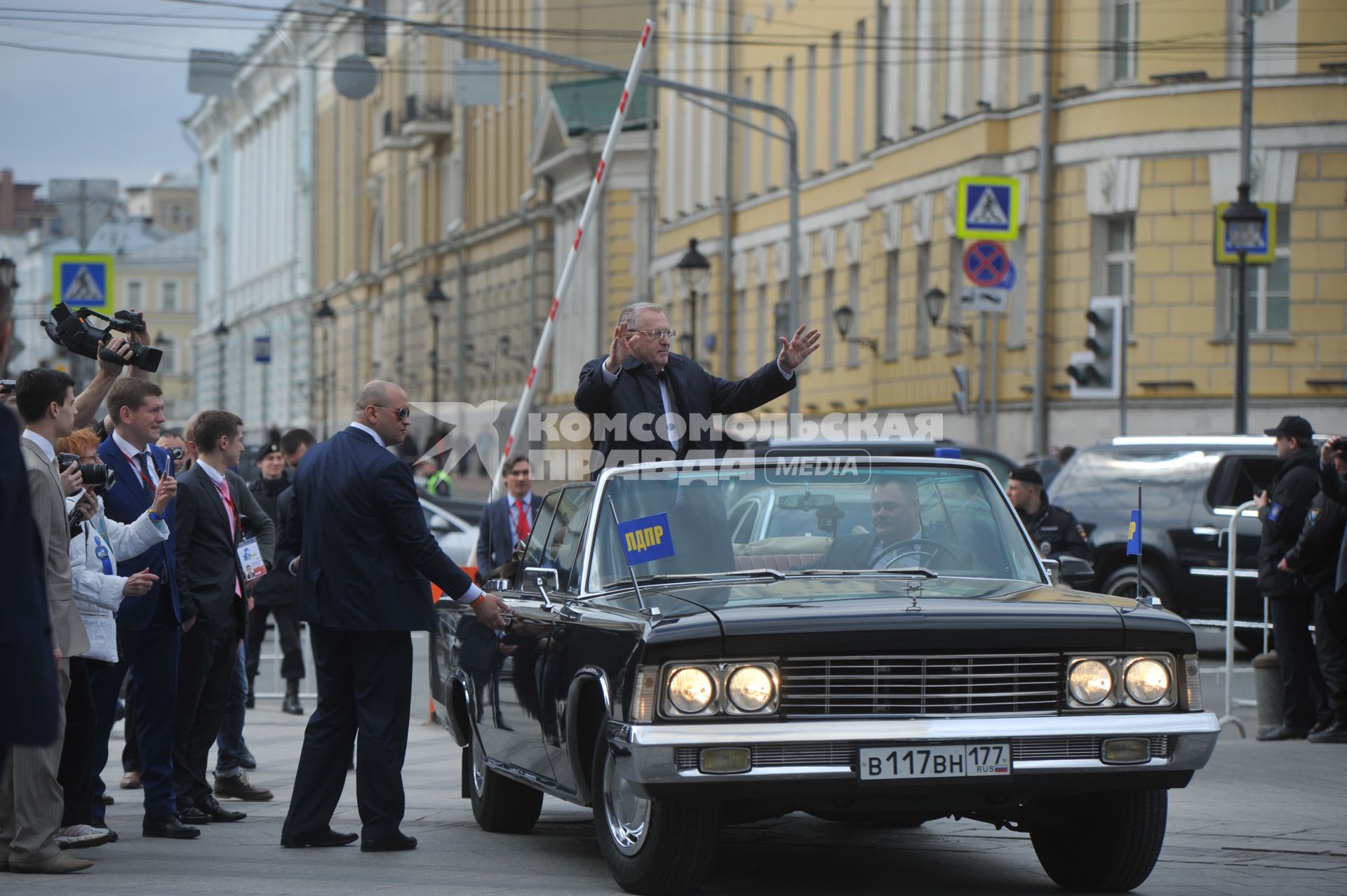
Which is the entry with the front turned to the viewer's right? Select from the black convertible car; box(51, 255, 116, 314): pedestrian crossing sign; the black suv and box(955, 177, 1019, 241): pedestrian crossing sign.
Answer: the black suv

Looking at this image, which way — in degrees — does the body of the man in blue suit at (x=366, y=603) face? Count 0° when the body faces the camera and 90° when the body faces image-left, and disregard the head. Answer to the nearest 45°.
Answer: approximately 225°

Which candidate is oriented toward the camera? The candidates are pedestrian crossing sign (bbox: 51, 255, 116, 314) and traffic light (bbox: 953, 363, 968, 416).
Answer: the pedestrian crossing sign

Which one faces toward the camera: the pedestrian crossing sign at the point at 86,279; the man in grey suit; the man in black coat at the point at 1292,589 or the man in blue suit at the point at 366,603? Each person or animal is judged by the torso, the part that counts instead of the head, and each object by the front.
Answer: the pedestrian crossing sign

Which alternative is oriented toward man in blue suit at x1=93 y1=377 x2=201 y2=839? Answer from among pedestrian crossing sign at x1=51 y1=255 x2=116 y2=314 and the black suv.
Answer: the pedestrian crossing sign

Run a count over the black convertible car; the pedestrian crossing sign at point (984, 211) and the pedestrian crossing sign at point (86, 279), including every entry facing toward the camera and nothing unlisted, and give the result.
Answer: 3

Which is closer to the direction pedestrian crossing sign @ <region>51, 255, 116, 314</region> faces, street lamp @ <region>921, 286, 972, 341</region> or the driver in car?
the driver in car

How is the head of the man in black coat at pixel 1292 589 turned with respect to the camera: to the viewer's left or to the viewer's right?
to the viewer's left

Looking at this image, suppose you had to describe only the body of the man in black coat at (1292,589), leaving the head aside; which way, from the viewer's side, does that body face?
to the viewer's left

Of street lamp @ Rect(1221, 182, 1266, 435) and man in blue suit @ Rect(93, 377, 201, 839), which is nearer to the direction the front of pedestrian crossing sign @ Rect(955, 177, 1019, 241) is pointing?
the man in blue suit

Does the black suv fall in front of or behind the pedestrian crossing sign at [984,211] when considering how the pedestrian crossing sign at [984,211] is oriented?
in front

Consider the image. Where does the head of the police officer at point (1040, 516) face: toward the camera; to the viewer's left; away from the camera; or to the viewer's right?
to the viewer's left
